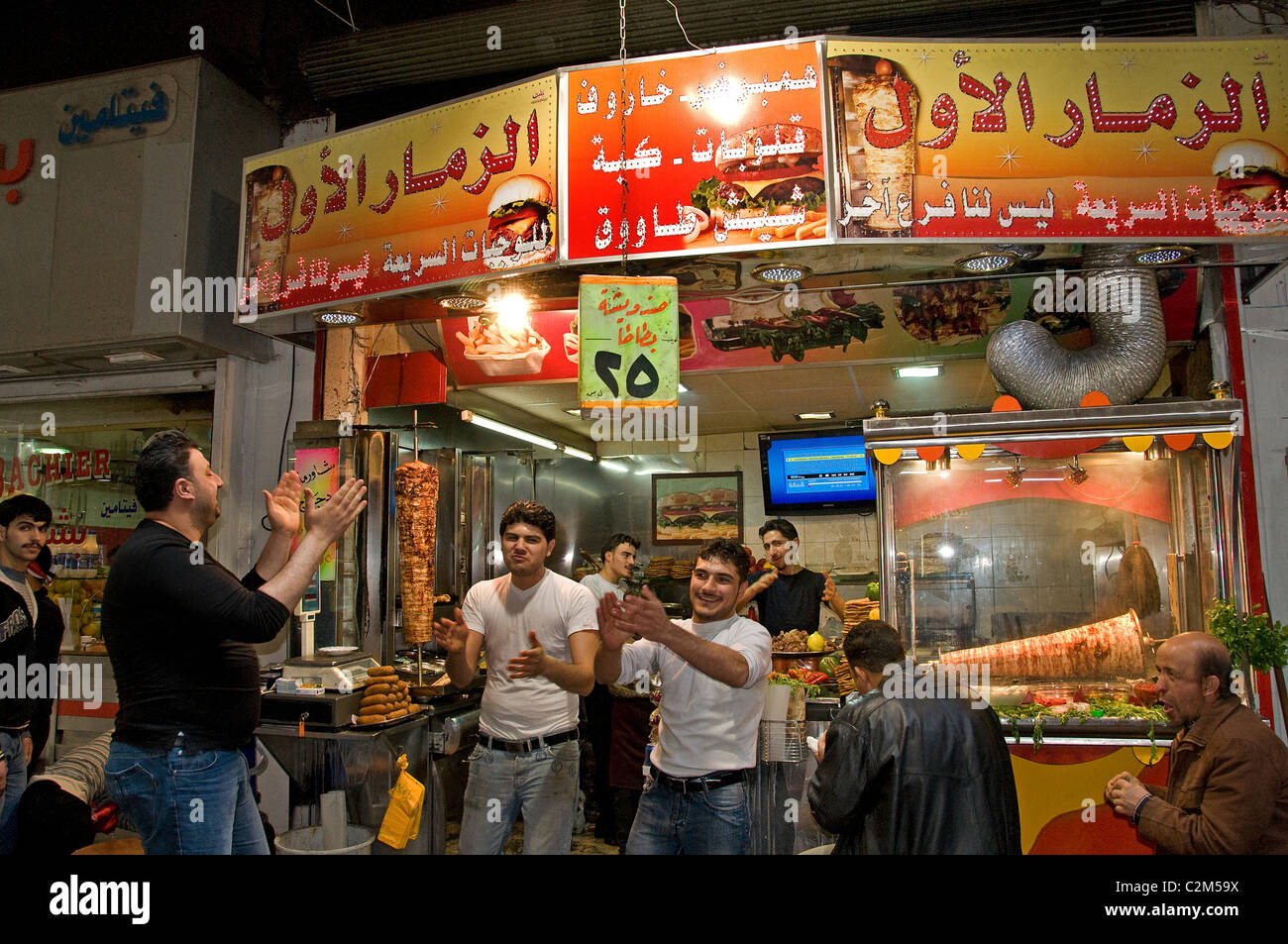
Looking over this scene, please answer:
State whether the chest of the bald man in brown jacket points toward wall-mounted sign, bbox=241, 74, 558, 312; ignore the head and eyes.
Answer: yes

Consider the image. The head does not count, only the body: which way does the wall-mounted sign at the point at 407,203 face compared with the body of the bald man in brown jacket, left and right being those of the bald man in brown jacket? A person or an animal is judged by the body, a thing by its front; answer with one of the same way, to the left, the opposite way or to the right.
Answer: to the left

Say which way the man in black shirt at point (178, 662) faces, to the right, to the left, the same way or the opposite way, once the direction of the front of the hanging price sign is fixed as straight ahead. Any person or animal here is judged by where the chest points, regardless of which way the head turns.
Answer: to the left

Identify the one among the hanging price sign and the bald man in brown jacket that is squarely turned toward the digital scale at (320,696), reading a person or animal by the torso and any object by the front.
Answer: the bald man in brown jacket

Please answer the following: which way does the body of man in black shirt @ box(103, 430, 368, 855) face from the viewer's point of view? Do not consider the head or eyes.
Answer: to the viewer's right

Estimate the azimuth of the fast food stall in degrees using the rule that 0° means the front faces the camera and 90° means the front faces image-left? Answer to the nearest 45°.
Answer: approximately 0°

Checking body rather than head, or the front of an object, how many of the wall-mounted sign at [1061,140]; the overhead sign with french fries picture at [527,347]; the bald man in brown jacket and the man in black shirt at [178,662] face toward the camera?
2
